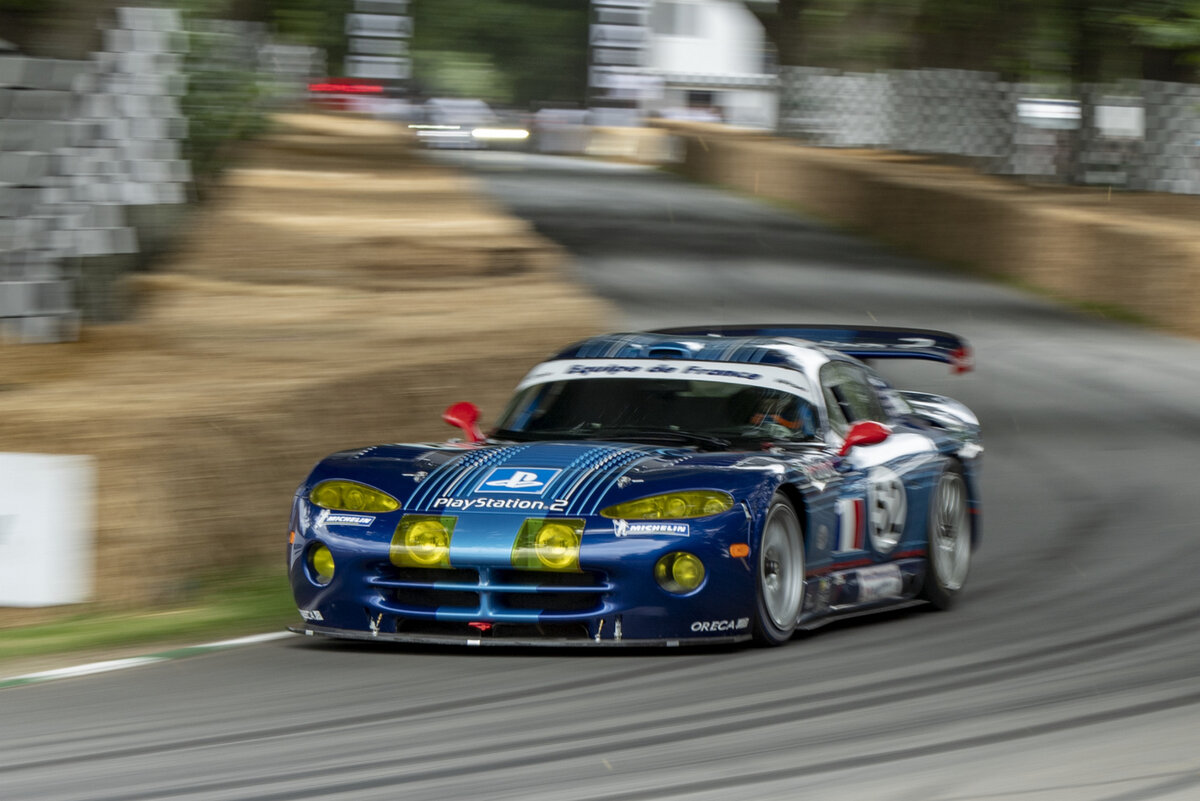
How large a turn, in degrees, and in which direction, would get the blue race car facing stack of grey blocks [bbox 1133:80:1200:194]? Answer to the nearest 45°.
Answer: approximately 135° to its right

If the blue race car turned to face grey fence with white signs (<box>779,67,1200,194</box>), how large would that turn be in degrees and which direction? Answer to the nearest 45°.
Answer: approximately 135° to its right

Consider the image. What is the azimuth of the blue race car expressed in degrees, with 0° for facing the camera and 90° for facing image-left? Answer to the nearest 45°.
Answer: approximately 45°

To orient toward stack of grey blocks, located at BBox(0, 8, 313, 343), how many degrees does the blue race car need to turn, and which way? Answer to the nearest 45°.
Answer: approximately 90° to its right

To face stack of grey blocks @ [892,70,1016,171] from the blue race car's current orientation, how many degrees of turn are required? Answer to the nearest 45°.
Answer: approximately 135° to its right

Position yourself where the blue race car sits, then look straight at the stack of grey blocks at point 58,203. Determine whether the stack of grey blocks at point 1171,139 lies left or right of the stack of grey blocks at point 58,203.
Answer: right

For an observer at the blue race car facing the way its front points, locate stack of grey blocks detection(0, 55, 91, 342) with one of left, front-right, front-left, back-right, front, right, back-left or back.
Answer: right
